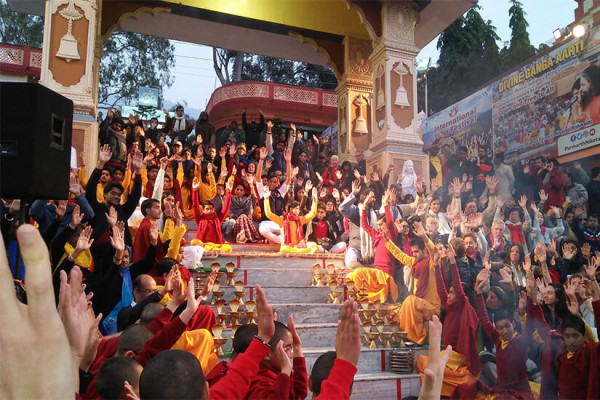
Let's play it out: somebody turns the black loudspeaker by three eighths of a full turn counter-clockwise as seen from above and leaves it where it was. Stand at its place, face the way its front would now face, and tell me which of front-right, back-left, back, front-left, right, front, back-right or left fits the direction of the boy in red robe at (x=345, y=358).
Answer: back-left

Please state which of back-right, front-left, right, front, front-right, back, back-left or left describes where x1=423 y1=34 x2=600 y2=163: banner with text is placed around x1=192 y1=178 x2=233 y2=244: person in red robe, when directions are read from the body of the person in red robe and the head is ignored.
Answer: left

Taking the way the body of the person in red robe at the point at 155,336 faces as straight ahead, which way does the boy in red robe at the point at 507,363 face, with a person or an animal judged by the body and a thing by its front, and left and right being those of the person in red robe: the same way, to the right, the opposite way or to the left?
the opposite way

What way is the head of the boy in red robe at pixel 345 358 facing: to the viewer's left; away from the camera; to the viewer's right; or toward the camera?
away from the camera

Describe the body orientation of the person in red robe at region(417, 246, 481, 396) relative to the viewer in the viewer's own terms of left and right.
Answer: facing to the left of the viewer

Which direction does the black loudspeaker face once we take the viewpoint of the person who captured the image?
facing away from the viewer and to the right of the viewer

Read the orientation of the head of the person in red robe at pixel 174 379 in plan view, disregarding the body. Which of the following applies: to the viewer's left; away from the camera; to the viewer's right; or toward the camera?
away from the camera

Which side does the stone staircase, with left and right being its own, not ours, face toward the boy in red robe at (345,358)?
front
